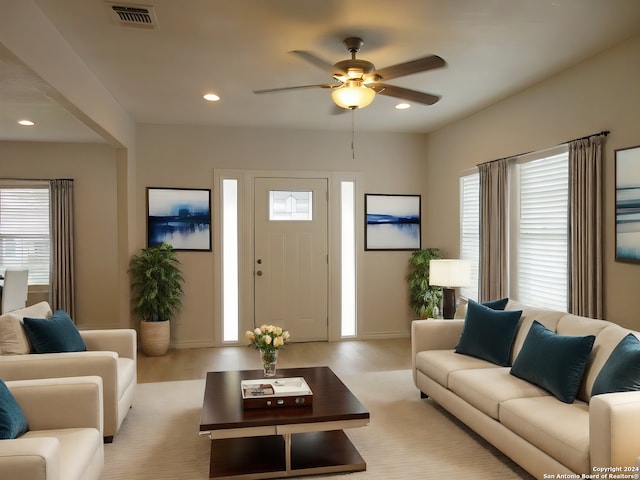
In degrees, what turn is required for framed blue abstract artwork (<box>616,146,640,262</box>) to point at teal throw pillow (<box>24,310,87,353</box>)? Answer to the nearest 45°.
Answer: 0° — it already faces it

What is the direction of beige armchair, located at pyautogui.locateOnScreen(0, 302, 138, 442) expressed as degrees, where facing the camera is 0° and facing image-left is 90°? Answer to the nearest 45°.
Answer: approximately 270°

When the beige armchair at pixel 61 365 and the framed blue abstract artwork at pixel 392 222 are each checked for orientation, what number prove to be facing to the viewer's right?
1

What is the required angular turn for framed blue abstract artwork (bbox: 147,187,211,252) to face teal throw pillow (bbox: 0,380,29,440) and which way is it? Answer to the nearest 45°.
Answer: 0° — it already faces it

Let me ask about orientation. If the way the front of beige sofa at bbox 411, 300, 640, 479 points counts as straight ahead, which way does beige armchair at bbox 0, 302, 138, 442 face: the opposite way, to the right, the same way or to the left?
the opposite way

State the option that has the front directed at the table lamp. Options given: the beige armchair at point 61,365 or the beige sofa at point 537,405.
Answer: the beige armchair at point 61,365

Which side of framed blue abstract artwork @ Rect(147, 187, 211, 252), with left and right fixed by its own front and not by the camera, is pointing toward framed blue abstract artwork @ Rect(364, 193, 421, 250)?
left

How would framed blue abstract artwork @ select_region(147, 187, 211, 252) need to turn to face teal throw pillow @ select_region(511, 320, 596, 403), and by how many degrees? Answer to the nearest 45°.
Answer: approximately 45° to its left

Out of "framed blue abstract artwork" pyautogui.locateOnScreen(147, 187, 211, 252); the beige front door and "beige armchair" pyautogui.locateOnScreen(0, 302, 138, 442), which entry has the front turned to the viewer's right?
the beige armchair

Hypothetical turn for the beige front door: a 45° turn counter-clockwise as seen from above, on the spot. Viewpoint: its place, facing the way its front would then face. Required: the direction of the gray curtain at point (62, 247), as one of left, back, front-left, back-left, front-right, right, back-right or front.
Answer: back-right

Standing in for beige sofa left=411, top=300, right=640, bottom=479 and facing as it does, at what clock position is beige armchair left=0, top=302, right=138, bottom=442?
beige armchair left=0, top=302, right=138, bottom=442 is roughly at 1 o'clock from beige sofa left=411, top=300, right=640, bottom=479.

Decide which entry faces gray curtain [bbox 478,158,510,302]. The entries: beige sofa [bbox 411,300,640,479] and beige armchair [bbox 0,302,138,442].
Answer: beige armchair [bbox 0,302,138,442]

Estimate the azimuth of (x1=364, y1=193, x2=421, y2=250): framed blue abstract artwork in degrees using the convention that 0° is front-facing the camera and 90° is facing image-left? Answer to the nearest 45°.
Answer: approximately 0°

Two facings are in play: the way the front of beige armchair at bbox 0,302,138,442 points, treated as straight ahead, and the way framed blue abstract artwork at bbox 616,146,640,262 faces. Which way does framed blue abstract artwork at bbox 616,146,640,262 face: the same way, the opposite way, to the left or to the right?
the opposite way
